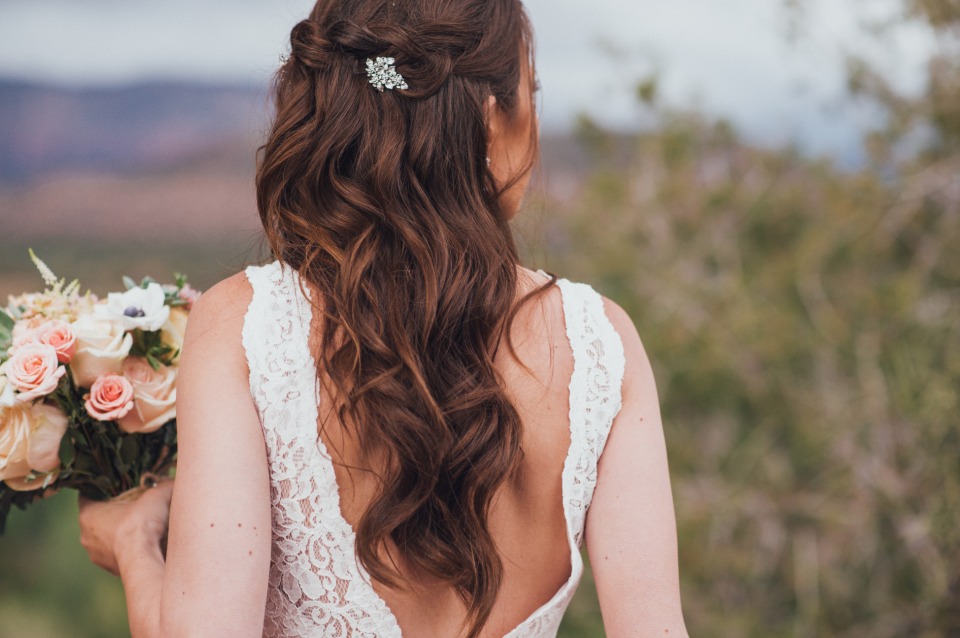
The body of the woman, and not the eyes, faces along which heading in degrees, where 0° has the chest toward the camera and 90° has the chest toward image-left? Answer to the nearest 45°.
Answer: approximately 180°

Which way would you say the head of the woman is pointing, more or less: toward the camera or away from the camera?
away from the camera
